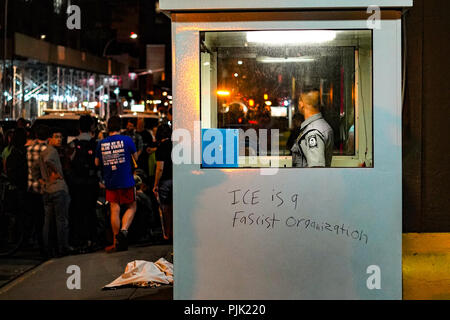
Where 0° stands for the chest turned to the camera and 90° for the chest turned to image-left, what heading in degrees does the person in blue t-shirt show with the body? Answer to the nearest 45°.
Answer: approximately 180°

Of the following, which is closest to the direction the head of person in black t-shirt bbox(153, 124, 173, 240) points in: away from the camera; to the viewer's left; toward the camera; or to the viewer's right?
away from the camera

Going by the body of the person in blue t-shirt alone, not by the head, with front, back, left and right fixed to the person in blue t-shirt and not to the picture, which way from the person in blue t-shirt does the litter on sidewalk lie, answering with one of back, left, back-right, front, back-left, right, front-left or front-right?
back

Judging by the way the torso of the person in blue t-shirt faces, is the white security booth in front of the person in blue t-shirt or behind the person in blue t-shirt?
behind

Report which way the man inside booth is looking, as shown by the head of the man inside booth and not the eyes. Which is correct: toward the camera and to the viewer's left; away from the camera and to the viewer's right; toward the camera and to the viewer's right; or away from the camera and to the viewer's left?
away from the camera and to the viewer's left

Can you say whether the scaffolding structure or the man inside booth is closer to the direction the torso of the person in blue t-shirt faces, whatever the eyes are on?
the scaffolding structure

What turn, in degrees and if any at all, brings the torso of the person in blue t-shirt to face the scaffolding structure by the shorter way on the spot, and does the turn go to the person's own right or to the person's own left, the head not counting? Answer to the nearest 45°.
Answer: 0° — they already face it
